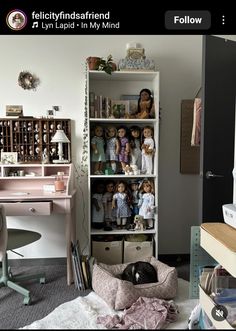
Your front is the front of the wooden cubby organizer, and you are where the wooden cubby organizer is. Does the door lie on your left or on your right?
on your left

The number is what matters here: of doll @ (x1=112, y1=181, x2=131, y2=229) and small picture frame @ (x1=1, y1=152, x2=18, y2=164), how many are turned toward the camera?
2

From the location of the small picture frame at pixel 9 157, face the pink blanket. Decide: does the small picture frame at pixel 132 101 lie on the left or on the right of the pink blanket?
left

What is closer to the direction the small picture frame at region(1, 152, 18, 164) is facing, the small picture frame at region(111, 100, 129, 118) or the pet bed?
the pet bed

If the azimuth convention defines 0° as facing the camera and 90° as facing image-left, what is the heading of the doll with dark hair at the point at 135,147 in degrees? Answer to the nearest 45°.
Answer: approximately 0°
